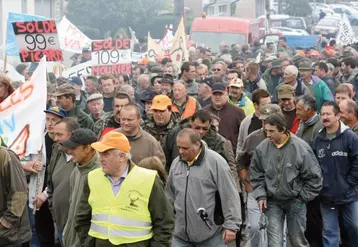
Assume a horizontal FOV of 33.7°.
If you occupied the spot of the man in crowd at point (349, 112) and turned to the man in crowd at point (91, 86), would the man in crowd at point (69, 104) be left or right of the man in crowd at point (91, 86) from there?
left

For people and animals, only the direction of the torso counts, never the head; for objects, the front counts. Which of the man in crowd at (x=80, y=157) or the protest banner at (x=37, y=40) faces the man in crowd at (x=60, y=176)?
the protest banner

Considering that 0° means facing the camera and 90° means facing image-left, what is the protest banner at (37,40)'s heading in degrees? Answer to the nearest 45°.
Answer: approximately 0°

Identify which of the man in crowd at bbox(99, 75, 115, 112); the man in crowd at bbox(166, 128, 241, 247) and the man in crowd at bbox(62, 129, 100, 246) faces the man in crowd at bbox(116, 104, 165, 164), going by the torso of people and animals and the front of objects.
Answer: the man in crowd at bbox(99, 75, 115, 112)

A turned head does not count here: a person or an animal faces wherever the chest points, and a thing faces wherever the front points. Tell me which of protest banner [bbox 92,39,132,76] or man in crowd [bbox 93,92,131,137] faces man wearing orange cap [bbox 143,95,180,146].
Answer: the protest banner

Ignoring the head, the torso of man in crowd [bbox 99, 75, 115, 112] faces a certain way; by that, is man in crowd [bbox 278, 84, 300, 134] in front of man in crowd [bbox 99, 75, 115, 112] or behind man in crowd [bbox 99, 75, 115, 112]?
in front

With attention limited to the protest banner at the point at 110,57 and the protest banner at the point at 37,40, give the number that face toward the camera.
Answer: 2
